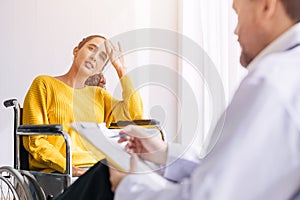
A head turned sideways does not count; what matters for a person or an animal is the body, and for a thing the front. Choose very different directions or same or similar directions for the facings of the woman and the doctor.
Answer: very different directions

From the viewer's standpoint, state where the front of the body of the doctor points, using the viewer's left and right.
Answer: facing away from the viewer and to the left of the viewer

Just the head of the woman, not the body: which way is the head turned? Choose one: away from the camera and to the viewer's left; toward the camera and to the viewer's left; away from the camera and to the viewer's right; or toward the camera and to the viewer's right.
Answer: toward the camera and to the viewer's right

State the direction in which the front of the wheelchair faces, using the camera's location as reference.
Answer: facing the viewer and to the right of the viewer

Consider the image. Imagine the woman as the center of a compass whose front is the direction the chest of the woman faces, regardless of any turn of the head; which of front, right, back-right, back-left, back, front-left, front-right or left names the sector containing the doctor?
front-right

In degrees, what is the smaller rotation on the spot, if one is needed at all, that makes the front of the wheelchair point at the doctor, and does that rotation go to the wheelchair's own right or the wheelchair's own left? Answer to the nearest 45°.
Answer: approximately 45° to the wheelchair's own right

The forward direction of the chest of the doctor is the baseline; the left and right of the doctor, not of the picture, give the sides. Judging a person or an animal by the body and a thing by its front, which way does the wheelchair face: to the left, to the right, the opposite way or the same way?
the opposite way

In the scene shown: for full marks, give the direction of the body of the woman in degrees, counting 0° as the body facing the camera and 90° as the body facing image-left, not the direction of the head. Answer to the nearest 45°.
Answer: approximately 315°

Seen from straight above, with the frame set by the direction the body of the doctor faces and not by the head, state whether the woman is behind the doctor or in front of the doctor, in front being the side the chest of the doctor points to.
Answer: in front
